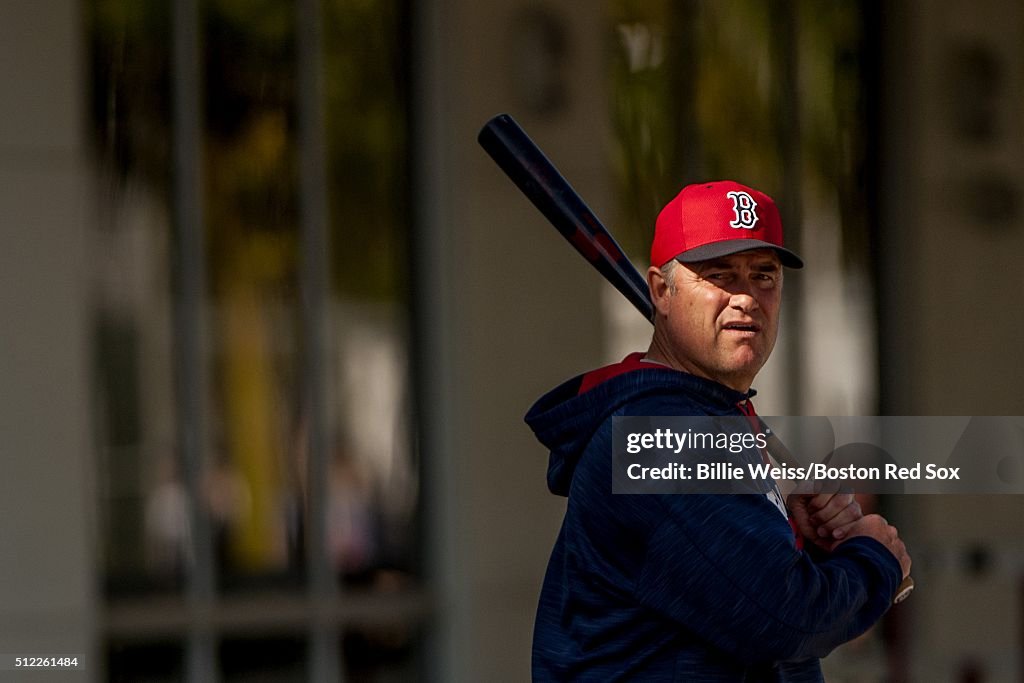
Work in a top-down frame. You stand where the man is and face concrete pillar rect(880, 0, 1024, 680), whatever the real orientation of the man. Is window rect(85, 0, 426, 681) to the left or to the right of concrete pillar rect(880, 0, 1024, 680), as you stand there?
left

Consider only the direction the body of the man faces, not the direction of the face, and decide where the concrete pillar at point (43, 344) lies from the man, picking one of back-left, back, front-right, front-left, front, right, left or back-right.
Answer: back-left

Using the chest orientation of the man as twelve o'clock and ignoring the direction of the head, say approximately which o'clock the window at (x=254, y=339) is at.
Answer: The window is roughly at 8 o'clock from the man.

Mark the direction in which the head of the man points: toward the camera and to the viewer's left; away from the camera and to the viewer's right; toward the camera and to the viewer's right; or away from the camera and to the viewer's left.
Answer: toward the camera and to the viewer's right

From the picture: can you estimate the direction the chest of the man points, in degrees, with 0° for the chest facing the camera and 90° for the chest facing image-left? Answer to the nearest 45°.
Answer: approximately 270°

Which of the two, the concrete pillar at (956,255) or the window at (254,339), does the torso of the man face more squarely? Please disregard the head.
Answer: the concrete pillar

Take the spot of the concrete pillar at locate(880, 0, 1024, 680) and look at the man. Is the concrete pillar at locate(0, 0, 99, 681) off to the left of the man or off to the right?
right
